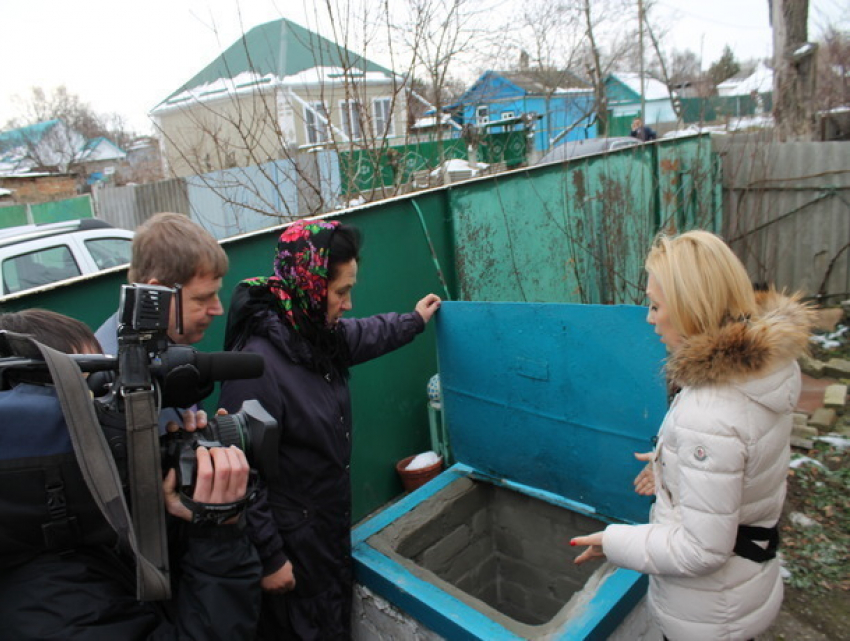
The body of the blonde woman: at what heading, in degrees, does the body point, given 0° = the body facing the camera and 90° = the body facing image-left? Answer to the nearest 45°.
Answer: approximately 90°

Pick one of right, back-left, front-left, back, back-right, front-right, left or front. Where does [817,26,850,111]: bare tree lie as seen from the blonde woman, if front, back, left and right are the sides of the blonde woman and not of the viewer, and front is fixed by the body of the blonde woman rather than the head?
right

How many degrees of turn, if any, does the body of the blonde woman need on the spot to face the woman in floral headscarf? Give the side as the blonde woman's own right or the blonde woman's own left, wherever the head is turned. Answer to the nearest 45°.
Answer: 0° — they already face them

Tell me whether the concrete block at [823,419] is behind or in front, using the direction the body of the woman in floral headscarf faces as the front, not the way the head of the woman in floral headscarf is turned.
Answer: in front

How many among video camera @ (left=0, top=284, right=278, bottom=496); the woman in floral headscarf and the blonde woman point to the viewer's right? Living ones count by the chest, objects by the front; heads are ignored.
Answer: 2

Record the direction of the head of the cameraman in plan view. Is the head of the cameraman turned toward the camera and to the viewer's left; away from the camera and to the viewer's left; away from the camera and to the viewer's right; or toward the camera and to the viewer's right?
away from the camera and to the viewer's right

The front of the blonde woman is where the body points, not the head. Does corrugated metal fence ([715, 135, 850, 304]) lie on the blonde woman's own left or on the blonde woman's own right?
on the blonde woman's own right

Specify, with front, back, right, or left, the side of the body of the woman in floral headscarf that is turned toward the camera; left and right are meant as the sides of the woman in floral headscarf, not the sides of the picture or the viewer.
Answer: right

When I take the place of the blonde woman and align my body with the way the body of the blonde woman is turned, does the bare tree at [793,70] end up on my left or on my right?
on my right

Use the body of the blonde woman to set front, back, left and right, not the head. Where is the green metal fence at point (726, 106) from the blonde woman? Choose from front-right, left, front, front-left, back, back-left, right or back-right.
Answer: right

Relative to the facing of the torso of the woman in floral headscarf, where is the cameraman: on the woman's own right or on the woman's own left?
on the woman's own right

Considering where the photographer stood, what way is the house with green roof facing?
facing the viewer and to the right of the viewer

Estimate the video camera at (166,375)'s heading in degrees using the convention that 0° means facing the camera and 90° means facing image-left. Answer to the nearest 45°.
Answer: approximately 270°
